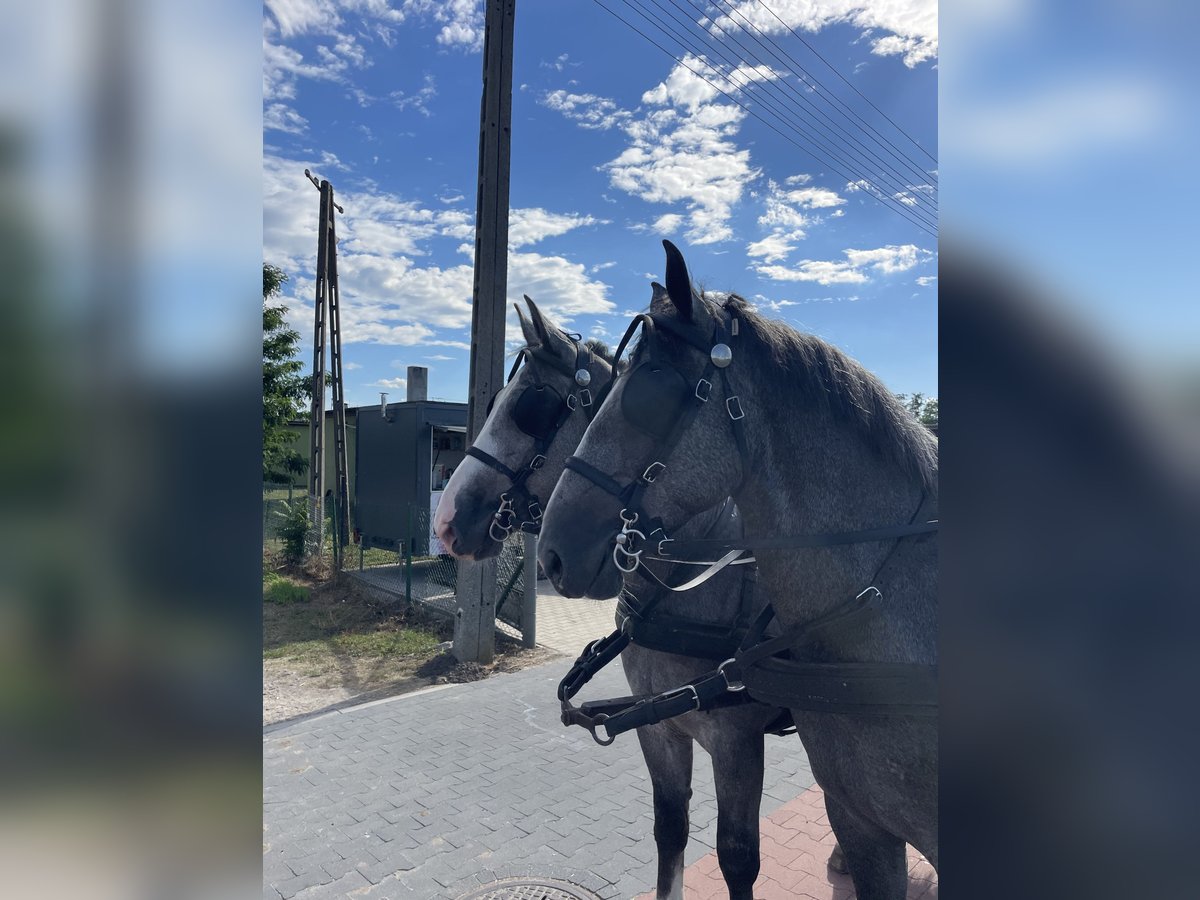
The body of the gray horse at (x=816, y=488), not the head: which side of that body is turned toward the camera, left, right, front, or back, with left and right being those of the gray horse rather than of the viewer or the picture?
left

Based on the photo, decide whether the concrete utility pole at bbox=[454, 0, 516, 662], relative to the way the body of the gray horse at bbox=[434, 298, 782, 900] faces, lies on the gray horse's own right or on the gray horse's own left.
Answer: on the gray horse's own right

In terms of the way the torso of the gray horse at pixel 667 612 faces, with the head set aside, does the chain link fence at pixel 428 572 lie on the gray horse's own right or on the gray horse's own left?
on the gray horse's own right

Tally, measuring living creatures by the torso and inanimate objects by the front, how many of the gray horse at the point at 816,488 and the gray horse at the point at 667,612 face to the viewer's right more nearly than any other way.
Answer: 0

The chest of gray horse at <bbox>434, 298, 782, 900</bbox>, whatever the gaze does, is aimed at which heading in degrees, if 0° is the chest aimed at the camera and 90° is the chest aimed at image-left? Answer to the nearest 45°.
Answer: approximately 45°
